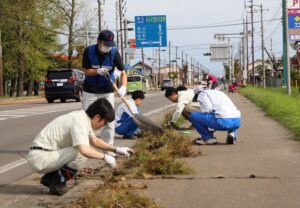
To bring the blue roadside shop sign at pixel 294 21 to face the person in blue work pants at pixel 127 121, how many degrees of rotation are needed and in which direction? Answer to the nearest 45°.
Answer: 0° — it already faces them

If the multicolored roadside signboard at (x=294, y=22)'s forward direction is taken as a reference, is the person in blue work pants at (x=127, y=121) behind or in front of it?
in front

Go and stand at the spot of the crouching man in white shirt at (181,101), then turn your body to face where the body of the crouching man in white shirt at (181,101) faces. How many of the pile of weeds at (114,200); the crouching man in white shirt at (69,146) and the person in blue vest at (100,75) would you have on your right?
0

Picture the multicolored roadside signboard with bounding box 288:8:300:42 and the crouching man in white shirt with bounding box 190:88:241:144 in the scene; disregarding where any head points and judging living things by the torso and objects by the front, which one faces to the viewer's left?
the crouching man in white shirt

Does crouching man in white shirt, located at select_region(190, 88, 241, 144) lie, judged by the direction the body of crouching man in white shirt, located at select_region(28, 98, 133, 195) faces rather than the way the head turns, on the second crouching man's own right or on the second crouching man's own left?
on the second crouching man's own left

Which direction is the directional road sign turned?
toward the camera

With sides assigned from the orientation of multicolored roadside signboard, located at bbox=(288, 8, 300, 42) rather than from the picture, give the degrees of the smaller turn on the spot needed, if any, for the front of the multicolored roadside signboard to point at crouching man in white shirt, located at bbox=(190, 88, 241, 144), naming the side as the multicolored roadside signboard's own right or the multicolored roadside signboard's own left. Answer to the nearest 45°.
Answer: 0° — it already faces them

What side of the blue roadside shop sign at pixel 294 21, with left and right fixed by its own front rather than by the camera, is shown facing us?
front

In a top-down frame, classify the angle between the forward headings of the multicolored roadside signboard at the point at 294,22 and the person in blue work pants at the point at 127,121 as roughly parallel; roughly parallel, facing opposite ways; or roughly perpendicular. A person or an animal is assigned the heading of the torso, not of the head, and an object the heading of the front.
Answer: roughly perpendicular

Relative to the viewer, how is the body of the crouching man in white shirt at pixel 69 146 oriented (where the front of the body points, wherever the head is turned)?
to the viewer's right

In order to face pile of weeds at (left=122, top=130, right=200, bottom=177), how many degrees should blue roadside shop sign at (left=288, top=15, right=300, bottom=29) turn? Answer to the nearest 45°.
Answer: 0° — it already faces it

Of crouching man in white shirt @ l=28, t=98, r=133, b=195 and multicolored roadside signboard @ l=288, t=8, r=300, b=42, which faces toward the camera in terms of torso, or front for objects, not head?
the multicolored roadside signboard

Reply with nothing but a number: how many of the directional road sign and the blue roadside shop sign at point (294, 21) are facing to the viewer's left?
0

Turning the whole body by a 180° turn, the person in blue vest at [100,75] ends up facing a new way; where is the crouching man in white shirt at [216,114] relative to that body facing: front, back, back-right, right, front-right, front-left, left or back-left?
right

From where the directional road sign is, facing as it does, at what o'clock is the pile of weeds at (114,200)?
The pile of weeds is roughly at 12 o'clock from the directional road sign.

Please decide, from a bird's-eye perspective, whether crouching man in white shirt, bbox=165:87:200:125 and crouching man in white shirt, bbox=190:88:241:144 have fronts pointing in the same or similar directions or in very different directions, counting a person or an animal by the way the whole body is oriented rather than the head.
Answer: same or similar directions

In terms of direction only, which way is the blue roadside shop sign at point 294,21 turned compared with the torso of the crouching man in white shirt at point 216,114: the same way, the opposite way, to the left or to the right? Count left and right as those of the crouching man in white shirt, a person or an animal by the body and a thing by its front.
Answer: to the left

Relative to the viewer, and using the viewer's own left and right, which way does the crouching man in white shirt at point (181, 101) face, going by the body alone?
facing to the left of the viewer

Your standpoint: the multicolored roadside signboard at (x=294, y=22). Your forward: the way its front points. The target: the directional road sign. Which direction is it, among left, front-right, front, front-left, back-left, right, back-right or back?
back-right
